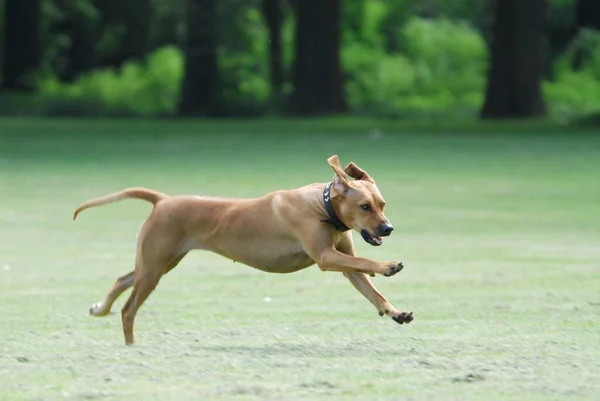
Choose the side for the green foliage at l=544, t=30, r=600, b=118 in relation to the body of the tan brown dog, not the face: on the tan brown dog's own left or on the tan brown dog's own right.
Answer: on the tan brown dog's own left

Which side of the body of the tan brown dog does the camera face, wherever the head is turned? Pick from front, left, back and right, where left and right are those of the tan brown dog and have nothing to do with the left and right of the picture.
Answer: right

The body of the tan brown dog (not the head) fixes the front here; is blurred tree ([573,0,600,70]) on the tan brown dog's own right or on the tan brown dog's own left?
on the tan brown dog's own left
